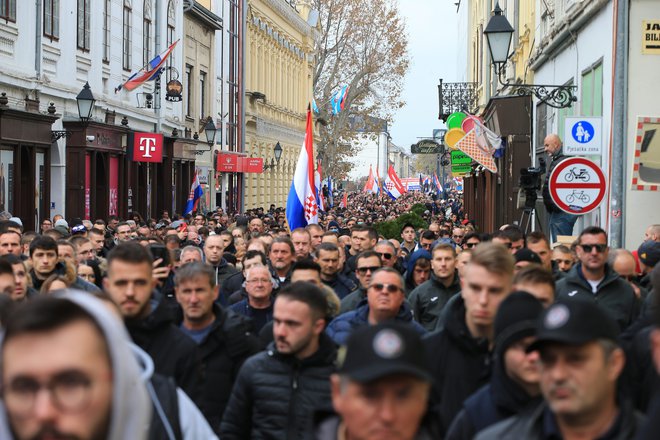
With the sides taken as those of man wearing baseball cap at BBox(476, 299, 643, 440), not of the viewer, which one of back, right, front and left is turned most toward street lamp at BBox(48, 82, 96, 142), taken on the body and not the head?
back

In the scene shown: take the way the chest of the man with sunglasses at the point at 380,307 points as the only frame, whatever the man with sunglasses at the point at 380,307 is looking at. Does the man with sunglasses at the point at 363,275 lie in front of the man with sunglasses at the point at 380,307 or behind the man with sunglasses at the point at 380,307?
behind

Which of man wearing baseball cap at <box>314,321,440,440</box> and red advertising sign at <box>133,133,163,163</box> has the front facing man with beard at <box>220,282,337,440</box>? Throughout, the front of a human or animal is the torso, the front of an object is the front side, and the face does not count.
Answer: the red advertising sign

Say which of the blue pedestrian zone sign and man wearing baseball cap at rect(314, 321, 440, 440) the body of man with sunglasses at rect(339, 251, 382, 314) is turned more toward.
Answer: the man wearing baseball cap

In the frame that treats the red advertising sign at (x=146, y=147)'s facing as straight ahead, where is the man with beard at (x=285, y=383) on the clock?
The man with beard is roughly at 12 o'clock from the red advertising sign.

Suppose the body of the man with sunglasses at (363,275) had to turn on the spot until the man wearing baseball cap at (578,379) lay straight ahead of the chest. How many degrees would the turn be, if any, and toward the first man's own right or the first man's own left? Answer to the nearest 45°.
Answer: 0° — they already face them

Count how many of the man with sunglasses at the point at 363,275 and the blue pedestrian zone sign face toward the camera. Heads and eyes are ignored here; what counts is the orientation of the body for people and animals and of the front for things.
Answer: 2
